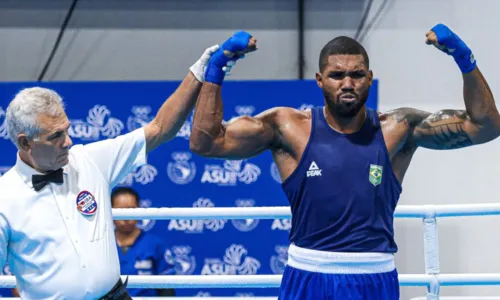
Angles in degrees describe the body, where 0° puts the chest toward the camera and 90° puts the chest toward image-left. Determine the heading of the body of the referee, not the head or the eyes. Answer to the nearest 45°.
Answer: approximately 315°

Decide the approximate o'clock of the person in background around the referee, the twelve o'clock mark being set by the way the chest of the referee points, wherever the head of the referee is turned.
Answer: The person in background is roughly at 8 o'clock from the referee.
